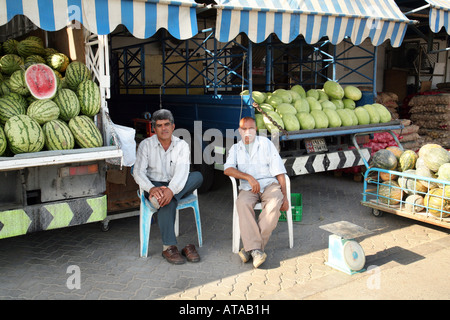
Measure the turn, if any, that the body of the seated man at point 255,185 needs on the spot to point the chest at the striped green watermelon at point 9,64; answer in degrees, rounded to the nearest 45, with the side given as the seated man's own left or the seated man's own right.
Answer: approximately 90° to the seated man's own right

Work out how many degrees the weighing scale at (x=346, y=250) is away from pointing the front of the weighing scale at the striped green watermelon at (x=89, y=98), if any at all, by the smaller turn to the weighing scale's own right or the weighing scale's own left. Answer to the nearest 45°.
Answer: approximately 135° to the weighing scale's own right

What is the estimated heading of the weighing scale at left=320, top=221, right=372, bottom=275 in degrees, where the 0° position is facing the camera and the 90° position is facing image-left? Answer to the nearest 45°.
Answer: approximately 315°

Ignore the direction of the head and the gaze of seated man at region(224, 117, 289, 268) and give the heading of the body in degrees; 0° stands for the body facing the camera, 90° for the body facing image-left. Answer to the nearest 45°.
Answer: approximately 0°

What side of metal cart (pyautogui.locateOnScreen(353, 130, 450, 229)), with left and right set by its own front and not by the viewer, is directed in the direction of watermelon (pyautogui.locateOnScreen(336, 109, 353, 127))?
back

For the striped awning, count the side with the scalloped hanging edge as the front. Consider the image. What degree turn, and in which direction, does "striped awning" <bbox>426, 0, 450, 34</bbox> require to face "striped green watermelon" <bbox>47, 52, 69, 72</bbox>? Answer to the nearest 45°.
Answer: approximately 45° to its right

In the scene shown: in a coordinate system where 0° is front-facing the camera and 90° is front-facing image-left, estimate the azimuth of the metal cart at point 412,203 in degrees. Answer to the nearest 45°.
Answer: approximately 315°

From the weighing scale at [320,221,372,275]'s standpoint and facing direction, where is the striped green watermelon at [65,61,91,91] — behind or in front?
behind
